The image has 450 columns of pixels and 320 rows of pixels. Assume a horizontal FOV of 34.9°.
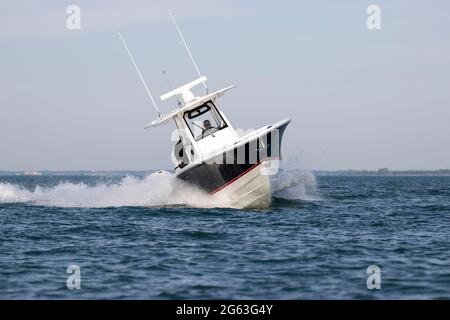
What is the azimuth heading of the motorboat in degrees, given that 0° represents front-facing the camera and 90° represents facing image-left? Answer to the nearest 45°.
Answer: approximately 315°
